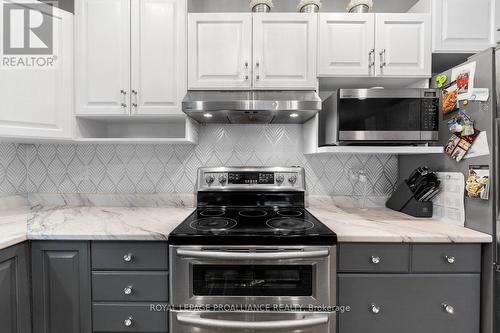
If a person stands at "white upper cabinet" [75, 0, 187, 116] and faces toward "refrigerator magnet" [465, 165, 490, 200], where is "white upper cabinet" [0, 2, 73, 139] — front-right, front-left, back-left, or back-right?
back-right

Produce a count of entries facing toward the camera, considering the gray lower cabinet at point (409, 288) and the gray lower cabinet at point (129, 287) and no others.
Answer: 2

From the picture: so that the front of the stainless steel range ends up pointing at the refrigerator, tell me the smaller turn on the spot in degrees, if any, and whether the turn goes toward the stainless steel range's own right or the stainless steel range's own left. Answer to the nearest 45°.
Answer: approximately 90° to the stainless steel range's own left

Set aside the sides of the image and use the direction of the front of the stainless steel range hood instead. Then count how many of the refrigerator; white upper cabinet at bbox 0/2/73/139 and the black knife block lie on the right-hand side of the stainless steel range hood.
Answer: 1

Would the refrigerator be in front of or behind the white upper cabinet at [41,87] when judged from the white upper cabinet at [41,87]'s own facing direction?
in front

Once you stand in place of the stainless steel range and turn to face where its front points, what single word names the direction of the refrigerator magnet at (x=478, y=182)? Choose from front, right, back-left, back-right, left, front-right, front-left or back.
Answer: left
